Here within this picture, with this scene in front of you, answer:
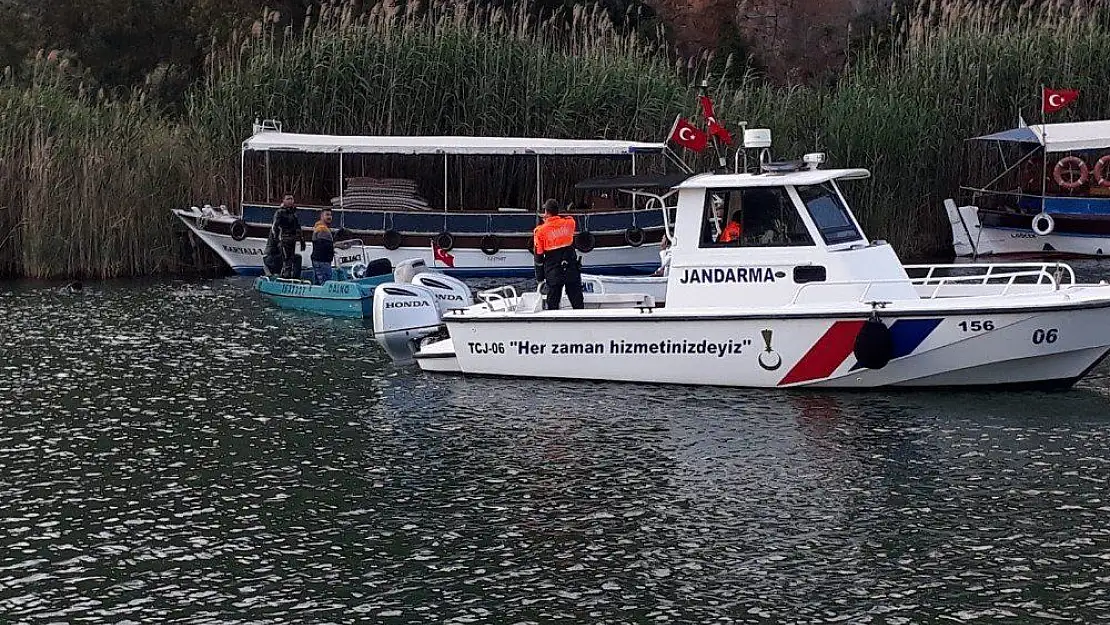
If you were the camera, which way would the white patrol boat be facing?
facing to the right of the viewer

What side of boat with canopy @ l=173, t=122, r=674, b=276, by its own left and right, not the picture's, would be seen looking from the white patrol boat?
left

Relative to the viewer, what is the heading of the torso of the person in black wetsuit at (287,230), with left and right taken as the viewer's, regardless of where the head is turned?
facing the viewer and to the right of the viewer

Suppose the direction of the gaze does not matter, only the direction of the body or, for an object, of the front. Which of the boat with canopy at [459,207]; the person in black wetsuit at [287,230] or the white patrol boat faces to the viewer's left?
the boat with canopy

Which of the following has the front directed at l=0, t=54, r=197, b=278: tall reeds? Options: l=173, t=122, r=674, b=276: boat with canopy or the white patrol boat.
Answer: the boat with canopy

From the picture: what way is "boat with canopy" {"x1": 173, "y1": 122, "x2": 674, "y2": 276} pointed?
to the viewer's left

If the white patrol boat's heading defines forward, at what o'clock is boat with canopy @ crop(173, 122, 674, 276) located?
The boat with canopy is roughly at 8 o'clock from the white patrol boat.

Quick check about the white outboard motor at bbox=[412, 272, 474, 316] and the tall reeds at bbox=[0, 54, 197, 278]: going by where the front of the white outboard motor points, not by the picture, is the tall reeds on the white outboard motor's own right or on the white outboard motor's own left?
on the white outboard motor's own left

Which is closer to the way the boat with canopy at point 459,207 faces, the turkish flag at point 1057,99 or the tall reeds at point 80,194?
the tall reeds

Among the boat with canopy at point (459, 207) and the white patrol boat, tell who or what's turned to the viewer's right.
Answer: the white patrol boat

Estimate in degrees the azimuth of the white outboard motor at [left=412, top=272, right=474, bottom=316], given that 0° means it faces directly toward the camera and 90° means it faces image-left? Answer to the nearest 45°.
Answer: approximately 270°

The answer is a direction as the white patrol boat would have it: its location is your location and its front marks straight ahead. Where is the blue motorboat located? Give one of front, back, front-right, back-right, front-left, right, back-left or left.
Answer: back-left

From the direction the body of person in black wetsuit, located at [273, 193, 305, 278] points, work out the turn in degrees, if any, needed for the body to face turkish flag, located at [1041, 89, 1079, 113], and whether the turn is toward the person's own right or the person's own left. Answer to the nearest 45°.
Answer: approximately 45° to the person's own left
